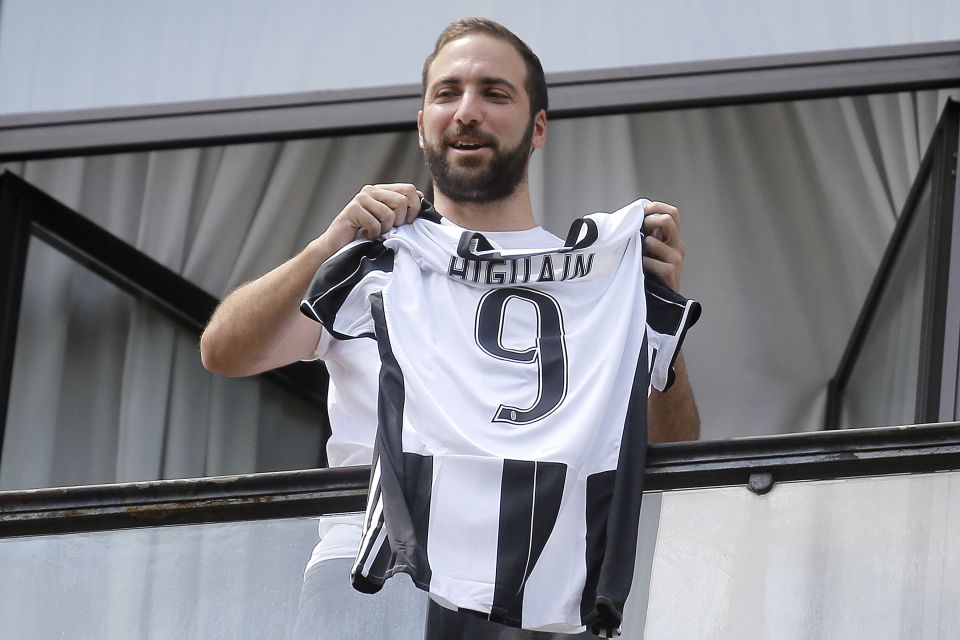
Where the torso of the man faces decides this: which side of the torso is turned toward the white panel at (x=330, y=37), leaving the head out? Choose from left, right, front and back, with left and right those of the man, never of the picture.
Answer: back

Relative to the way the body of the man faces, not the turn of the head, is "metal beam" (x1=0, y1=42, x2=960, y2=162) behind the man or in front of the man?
behind

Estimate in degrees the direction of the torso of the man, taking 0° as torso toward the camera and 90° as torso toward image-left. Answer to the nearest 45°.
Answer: approximately 0°
